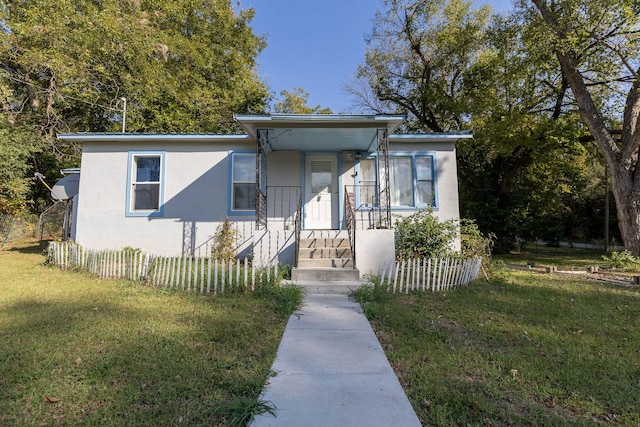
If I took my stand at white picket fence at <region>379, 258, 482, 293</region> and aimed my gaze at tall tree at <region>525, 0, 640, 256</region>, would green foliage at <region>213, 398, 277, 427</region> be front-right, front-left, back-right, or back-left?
back-right

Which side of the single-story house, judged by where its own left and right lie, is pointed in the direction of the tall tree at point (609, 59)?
left

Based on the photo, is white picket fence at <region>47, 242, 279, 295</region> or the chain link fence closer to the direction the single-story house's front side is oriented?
the white picket fence

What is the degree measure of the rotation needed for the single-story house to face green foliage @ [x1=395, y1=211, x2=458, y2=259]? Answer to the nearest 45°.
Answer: approximately 45° to its left

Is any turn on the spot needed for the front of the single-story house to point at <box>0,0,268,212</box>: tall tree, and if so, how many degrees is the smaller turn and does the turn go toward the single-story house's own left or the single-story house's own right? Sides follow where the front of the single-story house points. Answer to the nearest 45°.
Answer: approximately 135° to the single-story house's own right

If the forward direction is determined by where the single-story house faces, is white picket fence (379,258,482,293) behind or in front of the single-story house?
in front

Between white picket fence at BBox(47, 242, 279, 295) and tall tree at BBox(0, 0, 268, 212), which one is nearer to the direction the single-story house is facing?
the white picket fence

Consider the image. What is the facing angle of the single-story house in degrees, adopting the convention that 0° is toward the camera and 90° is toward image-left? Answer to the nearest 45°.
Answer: approximately 0°

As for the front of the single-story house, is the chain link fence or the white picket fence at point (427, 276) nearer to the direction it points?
the white picket fence

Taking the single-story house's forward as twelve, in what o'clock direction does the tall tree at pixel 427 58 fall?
The tall tree is roughly at 8 o'clock from the single-story house.

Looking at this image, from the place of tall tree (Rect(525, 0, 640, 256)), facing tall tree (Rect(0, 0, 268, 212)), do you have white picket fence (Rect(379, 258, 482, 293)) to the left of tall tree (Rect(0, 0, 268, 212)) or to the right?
left

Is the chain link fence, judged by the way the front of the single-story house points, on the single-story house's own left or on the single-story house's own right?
on the single-story house's own right
